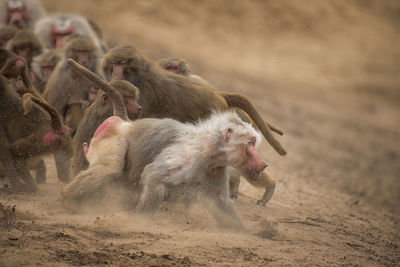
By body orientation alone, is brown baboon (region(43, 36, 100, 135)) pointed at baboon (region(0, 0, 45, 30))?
no

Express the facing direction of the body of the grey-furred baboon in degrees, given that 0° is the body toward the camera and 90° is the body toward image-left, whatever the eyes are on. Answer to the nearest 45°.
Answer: approximately 270°

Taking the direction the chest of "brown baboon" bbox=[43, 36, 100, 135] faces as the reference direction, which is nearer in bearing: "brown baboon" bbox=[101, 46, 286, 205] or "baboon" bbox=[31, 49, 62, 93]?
the brown baboon

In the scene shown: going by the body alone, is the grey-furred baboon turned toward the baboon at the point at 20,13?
no

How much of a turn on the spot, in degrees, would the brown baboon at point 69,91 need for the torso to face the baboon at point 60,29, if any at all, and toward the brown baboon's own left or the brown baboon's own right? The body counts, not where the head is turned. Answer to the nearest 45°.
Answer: approximately 135° to the brown baboon's own left

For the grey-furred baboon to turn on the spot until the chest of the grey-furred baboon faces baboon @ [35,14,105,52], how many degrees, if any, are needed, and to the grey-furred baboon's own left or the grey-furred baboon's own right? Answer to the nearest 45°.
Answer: approximately 135° to the grey-furred baboon's own left

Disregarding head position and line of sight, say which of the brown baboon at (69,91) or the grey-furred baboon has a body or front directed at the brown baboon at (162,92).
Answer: the brown baboon at (69,91)

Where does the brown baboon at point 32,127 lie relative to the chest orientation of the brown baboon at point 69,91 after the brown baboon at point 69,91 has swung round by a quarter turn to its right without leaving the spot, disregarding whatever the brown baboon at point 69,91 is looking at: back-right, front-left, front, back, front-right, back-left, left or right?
front-left

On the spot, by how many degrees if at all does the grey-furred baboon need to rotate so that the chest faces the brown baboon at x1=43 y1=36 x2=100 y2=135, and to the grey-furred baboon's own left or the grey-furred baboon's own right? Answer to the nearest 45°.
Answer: approximately 135° to the grey-furred baboon's own left

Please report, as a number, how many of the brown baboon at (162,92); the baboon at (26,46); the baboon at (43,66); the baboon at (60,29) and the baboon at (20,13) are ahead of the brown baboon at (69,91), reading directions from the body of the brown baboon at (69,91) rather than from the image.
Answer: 1

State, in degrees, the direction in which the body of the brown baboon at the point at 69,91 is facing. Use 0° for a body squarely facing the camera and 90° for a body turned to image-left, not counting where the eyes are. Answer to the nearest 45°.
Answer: approximately 315°

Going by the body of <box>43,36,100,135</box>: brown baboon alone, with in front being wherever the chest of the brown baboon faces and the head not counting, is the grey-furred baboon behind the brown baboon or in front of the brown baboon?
in front

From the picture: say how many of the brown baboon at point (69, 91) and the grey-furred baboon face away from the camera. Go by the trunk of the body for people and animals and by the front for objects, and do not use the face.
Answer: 0
